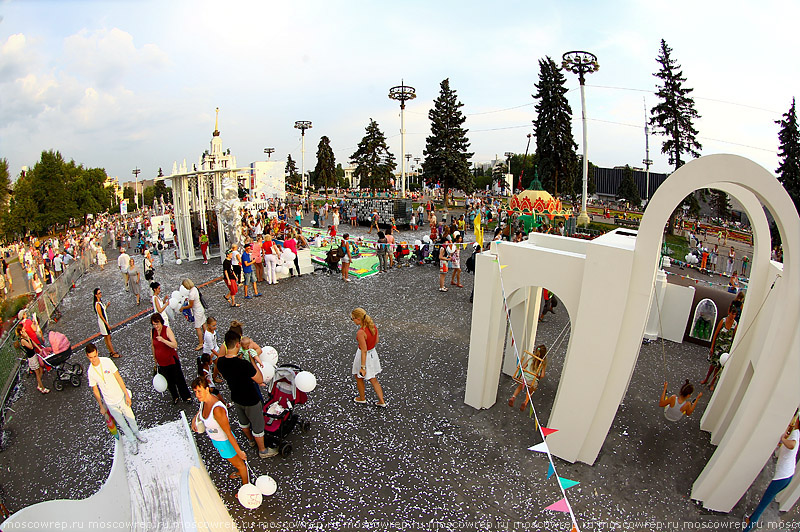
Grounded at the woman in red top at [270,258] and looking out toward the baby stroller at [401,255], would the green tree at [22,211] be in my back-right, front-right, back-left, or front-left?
back-left

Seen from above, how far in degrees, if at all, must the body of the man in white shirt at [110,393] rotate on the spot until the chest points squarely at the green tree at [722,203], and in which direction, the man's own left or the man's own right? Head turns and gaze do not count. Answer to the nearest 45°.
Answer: approximately 90° to the man's own left

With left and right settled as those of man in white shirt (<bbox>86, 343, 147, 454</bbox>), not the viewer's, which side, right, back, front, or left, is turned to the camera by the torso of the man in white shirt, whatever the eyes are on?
front
